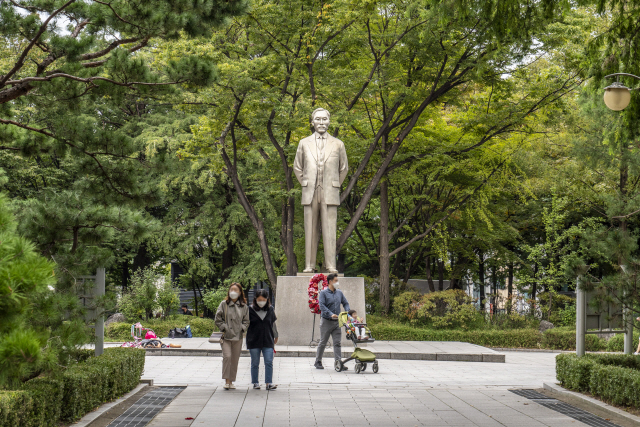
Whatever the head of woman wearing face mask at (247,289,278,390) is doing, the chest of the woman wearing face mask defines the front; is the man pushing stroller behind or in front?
behind

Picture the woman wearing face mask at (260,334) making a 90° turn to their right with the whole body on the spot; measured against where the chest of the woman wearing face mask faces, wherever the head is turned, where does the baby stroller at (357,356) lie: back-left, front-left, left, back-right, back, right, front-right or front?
back-right

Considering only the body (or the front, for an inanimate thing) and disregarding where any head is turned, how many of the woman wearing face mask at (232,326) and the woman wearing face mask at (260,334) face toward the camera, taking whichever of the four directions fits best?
2

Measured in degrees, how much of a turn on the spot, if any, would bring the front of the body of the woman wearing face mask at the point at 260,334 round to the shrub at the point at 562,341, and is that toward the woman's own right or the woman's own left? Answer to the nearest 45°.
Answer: approximately 135° to the woman's own left

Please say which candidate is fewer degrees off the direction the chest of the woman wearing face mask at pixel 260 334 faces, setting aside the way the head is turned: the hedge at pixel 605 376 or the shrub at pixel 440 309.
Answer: the hedge

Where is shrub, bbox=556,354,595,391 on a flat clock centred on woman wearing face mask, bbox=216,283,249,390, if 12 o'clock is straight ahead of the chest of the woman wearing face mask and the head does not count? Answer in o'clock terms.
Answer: The shrub is roughly at 9 o'clock from the woman wearing face mask.

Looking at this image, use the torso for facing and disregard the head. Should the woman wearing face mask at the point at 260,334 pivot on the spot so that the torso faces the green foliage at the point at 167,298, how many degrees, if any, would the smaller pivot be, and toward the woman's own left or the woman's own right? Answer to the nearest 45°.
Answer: approximately 180°

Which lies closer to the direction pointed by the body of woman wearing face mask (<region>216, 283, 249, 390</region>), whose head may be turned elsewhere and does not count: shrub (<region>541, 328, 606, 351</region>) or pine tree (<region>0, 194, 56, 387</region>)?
the pine tree

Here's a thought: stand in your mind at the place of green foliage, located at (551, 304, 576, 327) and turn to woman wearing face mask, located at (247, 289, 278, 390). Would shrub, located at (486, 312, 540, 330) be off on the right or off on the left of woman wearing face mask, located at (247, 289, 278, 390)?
right

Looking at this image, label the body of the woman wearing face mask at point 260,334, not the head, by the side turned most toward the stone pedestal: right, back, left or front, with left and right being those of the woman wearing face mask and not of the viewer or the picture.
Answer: back

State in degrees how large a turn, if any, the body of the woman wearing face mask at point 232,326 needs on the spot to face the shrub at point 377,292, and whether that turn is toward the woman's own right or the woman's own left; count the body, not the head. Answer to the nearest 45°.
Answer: approximately 180°

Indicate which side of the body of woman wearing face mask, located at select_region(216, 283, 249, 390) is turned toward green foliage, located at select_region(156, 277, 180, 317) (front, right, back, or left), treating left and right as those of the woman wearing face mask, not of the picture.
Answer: back
